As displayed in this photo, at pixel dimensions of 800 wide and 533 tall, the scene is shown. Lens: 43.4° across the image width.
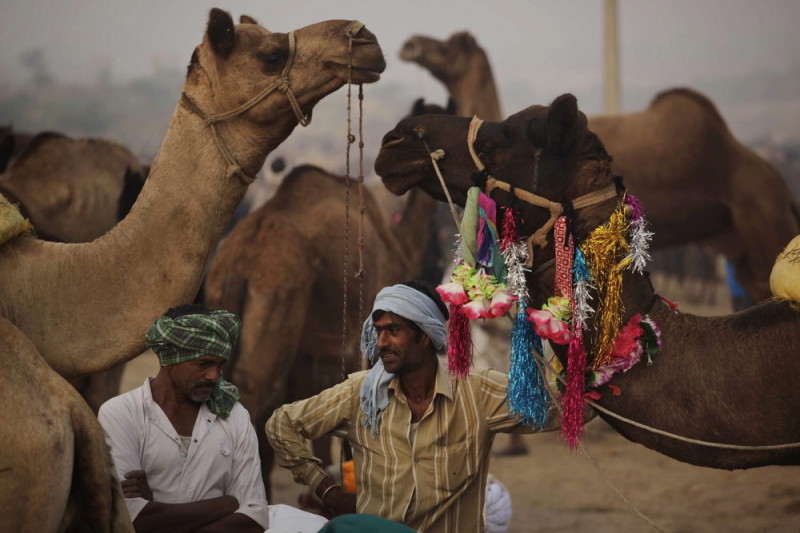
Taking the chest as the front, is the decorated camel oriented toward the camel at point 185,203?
yes

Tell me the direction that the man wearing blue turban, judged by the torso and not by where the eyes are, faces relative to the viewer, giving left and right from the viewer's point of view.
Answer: facing the viewer

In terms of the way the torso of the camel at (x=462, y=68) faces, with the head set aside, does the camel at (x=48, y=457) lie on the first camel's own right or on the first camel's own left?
on the first camel's own left

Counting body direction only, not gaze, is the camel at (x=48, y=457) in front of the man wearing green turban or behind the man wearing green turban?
in front

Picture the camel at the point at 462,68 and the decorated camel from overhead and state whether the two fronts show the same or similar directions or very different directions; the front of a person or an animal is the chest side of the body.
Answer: same or similar directions

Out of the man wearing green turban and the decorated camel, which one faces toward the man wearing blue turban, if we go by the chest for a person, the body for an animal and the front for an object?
the decorated camel

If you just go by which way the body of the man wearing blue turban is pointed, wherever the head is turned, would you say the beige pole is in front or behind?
behind

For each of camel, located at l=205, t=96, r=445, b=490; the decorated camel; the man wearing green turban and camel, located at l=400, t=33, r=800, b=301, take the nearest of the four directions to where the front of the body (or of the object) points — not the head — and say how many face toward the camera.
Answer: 1

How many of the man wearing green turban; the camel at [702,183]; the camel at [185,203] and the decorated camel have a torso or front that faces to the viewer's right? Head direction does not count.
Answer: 1

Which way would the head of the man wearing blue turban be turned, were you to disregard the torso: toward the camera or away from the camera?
toward the camera

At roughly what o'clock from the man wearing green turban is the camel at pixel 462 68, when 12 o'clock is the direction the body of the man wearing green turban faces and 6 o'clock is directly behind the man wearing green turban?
The camel is roughly at 7 o'clock from the man wearing green turban.

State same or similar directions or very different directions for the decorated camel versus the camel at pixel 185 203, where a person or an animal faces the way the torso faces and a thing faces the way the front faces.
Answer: very different directions

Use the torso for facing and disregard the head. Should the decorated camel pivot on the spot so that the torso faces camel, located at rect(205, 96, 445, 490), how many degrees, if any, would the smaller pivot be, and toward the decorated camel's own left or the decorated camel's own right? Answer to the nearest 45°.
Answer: approximately 45° to the decorated camel's own right

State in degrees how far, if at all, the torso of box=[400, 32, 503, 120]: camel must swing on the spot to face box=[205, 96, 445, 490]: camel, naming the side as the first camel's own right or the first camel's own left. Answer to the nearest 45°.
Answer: approximately 90° to the first camel's own left

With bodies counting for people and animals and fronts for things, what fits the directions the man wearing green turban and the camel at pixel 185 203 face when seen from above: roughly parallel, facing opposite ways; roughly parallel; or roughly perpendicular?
roughly perpendicular
